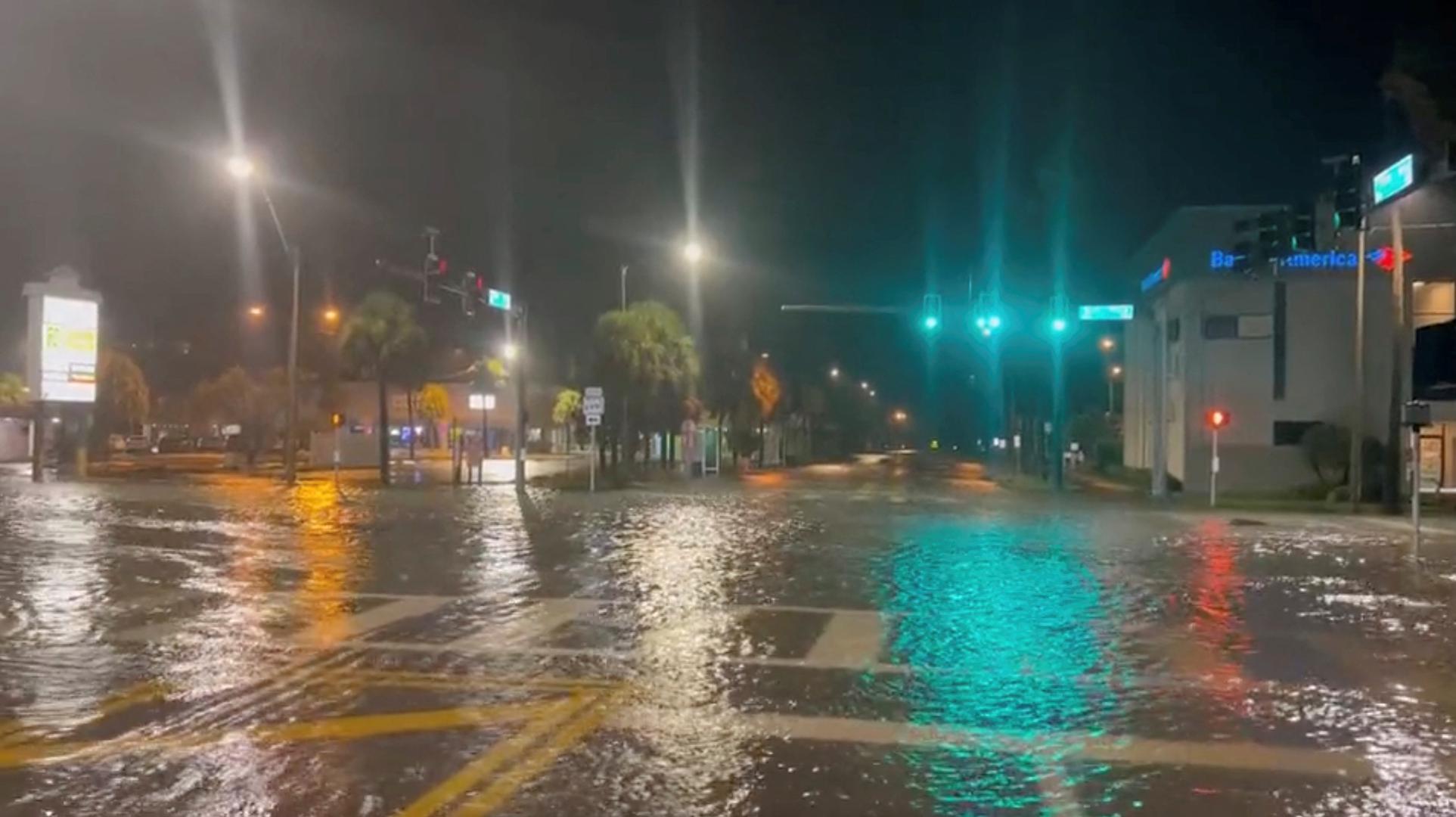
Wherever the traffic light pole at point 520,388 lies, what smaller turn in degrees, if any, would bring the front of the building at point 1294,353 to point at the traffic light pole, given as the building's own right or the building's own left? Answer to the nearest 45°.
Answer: approximately 45° to the building's own right

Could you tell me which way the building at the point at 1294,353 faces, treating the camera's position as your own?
facing the viewer

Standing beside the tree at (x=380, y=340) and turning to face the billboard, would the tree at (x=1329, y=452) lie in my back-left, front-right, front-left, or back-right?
back-left

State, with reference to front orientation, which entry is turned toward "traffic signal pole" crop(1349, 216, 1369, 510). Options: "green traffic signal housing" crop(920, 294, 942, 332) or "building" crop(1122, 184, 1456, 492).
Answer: the building

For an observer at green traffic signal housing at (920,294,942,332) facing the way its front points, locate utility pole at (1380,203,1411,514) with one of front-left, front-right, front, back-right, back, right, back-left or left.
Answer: left

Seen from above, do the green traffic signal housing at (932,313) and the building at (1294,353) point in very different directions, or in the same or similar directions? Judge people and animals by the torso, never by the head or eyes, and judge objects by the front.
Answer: same or similar directions

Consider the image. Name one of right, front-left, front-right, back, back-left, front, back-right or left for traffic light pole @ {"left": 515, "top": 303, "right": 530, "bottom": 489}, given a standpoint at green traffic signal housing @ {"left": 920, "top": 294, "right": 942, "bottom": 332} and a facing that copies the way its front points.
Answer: right

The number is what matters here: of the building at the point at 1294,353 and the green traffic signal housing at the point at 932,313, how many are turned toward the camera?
2

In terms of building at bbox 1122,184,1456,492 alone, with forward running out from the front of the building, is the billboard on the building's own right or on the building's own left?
on the building's own right

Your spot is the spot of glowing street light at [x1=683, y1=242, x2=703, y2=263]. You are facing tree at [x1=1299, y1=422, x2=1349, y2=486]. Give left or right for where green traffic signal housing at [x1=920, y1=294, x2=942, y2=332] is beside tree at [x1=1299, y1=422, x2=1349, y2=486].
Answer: right

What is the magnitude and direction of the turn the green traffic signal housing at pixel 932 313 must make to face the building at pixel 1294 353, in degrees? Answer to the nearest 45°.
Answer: approximately 135° to its left

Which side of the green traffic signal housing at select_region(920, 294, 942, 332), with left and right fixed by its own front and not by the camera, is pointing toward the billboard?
right

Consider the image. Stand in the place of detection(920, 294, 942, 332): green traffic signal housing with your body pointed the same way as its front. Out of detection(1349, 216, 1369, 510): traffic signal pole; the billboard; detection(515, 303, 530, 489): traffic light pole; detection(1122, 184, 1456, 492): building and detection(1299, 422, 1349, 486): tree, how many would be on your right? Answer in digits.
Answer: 2

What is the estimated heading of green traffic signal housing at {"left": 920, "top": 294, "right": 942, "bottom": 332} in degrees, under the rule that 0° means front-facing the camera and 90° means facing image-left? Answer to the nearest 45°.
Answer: approximately 0°

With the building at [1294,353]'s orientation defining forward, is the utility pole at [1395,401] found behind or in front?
in front

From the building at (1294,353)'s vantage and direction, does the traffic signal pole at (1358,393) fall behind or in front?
in front
